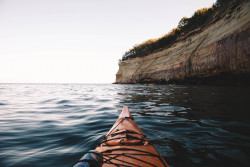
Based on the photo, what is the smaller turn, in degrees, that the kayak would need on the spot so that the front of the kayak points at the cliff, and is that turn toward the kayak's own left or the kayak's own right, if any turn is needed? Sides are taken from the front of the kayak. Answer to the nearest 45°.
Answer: approximately 45° to the kayak's own right

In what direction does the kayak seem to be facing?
away from the camera
